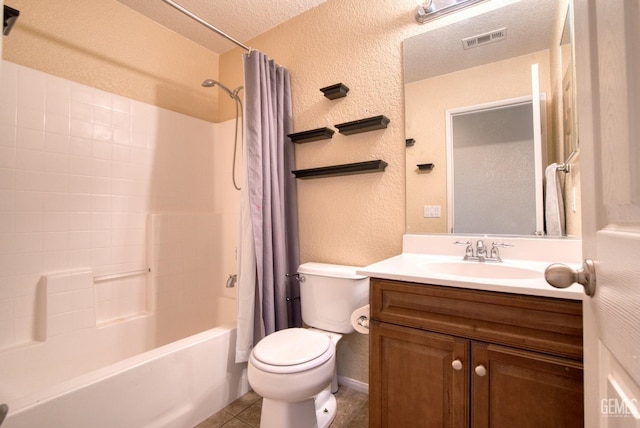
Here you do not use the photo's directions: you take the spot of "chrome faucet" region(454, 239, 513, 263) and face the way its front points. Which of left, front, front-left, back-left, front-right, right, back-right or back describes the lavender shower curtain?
right

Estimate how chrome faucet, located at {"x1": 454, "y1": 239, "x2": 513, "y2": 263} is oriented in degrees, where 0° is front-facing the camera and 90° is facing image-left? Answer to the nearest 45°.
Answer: approximately 0°

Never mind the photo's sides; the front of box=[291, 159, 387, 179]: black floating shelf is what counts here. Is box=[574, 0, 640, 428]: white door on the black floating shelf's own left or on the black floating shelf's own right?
on the black floating shelf's own left

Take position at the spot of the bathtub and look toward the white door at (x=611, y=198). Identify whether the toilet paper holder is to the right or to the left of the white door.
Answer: left

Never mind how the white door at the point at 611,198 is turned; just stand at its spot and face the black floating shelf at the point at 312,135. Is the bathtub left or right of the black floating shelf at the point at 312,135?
left

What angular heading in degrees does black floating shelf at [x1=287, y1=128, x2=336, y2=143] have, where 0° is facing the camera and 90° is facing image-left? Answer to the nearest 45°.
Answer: approximately 45°

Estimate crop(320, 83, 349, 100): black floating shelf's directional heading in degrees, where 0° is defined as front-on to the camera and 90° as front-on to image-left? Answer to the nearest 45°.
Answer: approximately 45°
